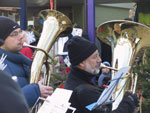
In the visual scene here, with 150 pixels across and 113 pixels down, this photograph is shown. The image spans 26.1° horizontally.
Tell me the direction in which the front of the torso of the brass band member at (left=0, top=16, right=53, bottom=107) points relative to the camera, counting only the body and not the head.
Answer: to the viewer's right

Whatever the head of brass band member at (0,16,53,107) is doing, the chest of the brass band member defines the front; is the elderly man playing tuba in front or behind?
in front

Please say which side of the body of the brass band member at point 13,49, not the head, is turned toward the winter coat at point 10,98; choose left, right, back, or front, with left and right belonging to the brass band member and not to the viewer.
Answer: right

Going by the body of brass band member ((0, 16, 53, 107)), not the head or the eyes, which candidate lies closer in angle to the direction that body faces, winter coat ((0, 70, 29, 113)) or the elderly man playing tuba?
the elderly man playing tuba

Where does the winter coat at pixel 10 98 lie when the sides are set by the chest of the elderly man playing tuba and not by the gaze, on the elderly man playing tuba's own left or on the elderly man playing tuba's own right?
on the elderly man playing tuba's own right

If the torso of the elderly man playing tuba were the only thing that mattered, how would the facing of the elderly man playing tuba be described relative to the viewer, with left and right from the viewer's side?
facing to the right of the viewer
